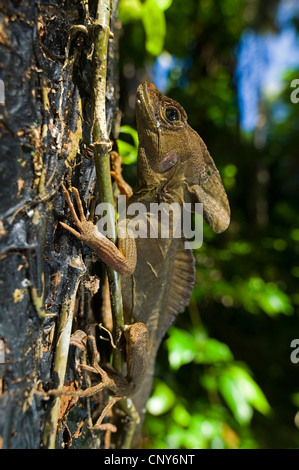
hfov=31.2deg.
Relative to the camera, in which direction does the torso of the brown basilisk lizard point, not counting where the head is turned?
to the viewer's left

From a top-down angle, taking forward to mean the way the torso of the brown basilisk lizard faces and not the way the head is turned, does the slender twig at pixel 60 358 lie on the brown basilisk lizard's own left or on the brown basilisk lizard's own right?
on the brown basilisk lizard's own left
